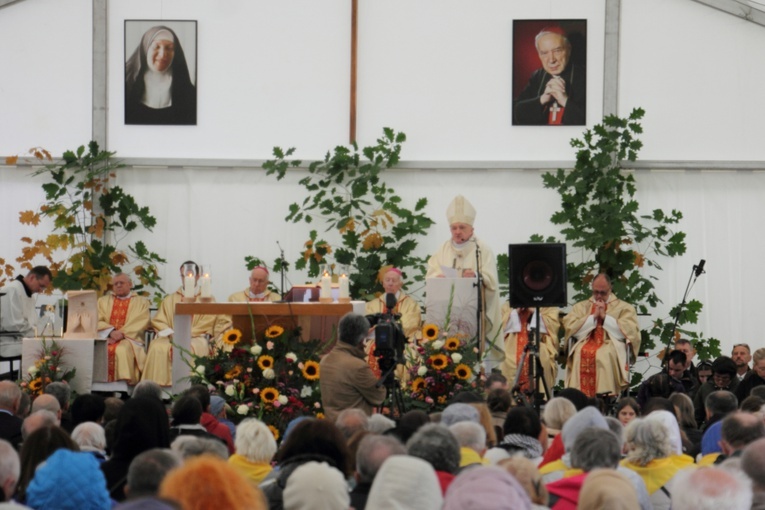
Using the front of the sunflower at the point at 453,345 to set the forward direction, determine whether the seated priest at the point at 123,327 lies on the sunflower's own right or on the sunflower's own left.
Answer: on the sunflower's own right

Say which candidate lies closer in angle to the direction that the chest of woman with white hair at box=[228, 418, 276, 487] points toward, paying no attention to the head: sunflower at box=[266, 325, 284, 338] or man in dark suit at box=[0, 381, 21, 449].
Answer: the sunflower

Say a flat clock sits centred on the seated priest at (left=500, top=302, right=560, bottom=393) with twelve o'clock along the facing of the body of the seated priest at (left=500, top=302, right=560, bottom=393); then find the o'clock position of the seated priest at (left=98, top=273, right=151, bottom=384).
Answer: the seated priest at (left=98, top=273, right=151, bottom=384) is roughly at 3 o'clock from the seated priest at (left=500, top=302, right=560, bottom=393).

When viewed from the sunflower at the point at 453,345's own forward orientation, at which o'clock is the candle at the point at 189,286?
The candle is roughly at 3 o'clock from the sunflower.

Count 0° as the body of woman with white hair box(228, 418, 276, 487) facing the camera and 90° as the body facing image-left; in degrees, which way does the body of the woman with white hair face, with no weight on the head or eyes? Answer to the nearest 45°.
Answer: approximately 180°

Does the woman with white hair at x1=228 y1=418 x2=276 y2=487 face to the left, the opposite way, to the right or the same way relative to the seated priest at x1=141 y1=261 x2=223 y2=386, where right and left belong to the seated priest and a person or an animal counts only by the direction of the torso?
the opposite way

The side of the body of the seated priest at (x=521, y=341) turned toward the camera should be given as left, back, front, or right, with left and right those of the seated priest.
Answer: front

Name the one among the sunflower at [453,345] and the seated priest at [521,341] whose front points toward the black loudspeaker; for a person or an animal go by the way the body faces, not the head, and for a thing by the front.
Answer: the seated priest

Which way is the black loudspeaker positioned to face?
toward the camera

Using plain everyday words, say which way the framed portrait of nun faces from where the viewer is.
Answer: facing the viewer

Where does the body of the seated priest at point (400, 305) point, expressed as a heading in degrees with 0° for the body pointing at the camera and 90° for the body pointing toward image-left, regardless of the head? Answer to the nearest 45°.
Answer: approximately 0°

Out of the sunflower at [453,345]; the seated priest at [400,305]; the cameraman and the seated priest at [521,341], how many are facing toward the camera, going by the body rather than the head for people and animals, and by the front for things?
3
